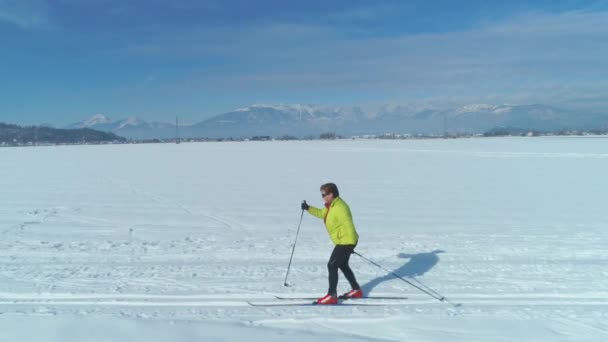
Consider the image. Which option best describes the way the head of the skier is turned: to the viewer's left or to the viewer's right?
to the viewer's left

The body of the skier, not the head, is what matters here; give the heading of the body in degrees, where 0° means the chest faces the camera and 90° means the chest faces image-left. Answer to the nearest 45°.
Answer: approximately 90°
